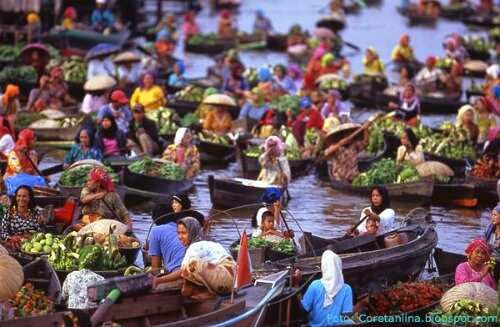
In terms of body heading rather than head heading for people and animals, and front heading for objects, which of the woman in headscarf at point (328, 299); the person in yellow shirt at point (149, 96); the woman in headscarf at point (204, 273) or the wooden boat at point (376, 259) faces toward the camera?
the person in yellow shirt

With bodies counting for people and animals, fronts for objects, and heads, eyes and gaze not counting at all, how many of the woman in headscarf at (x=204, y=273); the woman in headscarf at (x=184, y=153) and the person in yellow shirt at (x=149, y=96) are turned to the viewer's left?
1

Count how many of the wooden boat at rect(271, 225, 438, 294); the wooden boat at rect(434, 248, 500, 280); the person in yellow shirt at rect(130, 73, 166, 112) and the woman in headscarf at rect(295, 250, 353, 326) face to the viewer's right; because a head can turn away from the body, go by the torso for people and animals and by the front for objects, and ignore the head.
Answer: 1

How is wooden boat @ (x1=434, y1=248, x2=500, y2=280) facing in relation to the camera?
to the viewer's left

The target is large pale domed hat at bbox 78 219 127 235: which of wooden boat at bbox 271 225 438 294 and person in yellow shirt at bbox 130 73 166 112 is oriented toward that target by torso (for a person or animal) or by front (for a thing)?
the person in yellow shirt

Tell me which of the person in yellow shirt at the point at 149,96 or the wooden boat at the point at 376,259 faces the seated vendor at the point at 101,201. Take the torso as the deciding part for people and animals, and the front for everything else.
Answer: the person in yellow shirt

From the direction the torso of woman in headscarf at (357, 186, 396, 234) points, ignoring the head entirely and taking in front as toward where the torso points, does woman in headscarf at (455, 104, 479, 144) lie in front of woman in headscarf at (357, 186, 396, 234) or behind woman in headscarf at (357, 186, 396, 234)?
behind

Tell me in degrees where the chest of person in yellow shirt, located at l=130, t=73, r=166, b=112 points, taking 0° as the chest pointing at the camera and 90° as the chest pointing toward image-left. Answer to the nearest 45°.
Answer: approximately 0°

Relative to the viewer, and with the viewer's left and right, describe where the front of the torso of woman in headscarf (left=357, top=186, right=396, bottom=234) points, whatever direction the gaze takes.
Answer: facing the viewer and to the left of the viewer

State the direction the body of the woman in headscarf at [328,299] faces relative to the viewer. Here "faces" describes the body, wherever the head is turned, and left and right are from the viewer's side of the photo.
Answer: facing away from the viewer

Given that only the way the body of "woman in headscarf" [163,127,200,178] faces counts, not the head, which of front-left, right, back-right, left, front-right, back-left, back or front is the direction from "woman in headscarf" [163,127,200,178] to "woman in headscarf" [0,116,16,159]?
back-right

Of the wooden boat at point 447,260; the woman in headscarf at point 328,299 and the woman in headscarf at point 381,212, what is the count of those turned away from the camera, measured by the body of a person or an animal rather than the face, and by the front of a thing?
1

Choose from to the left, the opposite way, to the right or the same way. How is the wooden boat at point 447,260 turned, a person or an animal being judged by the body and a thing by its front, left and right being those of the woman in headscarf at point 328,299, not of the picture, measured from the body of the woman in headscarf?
to the left

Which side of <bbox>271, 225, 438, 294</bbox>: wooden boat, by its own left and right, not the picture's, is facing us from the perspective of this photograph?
right
